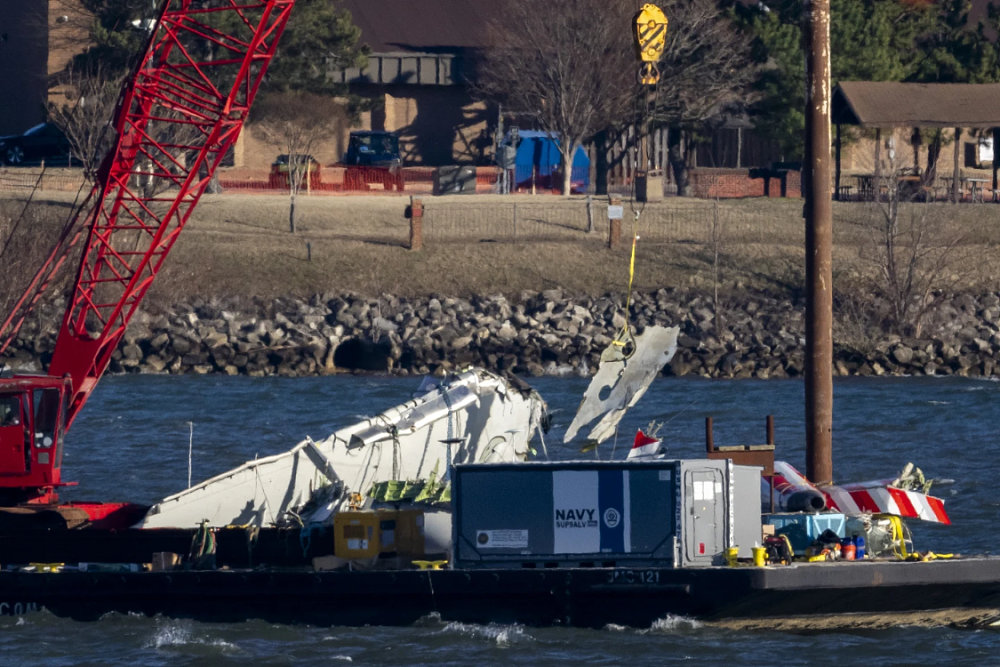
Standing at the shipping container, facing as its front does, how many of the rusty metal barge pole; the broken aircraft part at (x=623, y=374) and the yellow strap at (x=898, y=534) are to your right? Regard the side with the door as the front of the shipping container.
0

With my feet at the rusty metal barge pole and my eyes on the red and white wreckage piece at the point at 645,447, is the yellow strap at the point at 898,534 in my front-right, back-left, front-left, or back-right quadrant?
back-left

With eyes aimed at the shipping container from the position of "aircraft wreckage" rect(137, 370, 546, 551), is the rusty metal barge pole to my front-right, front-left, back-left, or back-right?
front-left

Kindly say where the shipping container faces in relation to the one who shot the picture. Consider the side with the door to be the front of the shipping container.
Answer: facing the viewer and to the right of the viewer

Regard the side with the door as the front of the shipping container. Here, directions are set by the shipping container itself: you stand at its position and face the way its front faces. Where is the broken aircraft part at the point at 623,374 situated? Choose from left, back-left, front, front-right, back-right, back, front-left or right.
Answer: back-left

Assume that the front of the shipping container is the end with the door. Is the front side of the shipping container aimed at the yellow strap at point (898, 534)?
no

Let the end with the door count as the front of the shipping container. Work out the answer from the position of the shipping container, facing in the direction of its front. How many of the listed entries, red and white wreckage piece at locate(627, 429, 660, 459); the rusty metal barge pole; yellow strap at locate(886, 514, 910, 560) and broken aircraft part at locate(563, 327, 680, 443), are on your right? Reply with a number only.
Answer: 0

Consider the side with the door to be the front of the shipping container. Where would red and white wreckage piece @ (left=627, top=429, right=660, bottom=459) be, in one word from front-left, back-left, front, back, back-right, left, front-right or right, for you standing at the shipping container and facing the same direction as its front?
back-left

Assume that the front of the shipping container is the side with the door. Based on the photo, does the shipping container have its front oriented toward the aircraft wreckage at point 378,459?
no

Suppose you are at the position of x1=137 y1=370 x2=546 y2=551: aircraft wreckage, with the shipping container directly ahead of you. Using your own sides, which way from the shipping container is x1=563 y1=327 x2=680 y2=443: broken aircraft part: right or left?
left

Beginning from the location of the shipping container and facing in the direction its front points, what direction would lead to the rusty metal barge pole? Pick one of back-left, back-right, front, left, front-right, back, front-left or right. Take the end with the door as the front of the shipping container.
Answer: left

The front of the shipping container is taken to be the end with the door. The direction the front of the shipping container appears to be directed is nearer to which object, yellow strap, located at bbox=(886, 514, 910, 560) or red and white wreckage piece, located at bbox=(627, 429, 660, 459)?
the yellow strap

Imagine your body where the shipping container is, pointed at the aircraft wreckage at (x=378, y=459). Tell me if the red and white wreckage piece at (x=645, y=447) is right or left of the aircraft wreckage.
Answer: right
